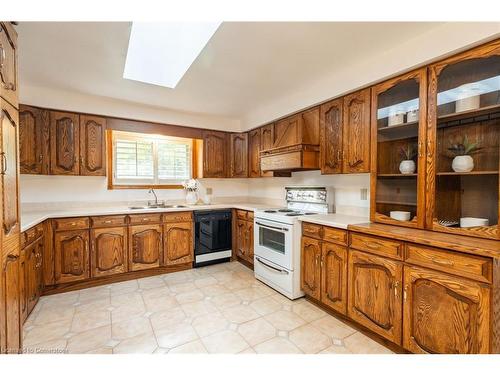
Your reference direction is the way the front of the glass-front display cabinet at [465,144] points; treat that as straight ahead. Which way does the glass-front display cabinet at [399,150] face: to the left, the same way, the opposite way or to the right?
the same way

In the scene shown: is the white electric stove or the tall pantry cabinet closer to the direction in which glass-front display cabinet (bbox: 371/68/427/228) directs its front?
the tall pantry cabinet

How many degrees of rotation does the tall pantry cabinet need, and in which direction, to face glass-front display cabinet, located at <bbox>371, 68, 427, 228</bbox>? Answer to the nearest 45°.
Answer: approximately 45° to its right

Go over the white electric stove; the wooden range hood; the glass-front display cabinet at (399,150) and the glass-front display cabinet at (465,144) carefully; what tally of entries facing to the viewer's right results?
0

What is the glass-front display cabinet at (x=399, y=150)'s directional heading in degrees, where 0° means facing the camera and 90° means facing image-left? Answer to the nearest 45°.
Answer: approximately 45°

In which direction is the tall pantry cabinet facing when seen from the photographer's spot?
facing to the right of the viewer

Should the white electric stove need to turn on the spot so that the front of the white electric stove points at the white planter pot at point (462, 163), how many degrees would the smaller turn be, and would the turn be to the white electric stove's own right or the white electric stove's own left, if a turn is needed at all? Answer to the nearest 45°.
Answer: approximately 90° to the white electric stove's own left

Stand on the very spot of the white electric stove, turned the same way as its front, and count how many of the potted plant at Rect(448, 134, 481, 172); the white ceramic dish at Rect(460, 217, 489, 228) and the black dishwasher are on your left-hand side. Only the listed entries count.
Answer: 2

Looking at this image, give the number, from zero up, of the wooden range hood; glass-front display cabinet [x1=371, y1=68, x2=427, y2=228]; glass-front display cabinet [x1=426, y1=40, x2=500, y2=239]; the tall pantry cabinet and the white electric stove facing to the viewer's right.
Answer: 1

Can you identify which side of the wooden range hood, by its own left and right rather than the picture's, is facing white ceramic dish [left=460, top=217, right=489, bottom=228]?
left

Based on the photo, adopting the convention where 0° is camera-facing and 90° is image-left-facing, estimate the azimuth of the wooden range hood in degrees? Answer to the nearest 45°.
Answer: approximately 45°

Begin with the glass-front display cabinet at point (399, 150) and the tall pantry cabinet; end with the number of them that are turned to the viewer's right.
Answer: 1

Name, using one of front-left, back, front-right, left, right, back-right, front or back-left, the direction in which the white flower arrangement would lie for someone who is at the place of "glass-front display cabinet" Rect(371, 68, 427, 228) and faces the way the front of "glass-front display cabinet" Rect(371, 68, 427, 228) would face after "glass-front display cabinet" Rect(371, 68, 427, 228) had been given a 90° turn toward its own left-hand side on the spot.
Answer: back-right

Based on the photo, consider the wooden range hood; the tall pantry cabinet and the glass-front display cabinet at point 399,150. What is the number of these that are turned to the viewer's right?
1

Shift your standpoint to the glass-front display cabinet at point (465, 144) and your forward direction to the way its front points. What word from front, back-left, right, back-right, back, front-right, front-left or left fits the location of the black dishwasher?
front-right
